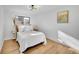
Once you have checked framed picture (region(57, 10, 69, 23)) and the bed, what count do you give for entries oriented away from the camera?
0

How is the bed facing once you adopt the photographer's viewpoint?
facing the viewer and to the right of the viewer
